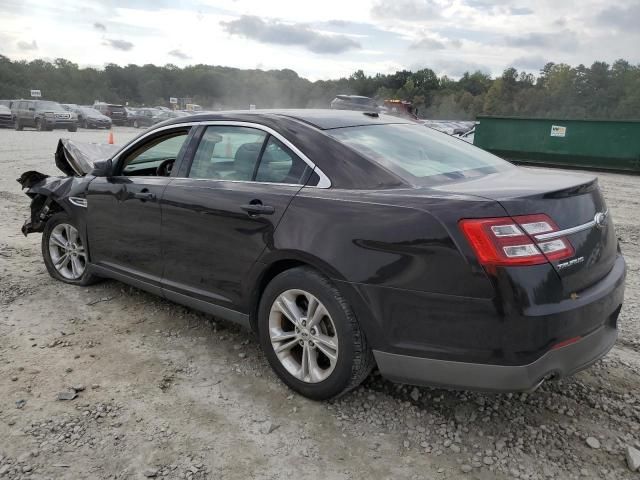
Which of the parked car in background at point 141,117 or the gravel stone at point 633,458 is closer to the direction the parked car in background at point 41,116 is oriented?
the gravel stone

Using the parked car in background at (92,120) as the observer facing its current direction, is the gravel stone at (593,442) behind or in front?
in front

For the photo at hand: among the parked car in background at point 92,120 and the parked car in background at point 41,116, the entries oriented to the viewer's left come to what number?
0

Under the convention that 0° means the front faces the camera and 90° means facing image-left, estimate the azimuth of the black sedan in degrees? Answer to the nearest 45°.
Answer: approximately 135°

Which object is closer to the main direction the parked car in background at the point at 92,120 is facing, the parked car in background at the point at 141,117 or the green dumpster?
the green dumpster

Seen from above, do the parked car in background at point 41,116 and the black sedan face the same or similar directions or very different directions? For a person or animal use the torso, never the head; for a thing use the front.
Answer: very different directions

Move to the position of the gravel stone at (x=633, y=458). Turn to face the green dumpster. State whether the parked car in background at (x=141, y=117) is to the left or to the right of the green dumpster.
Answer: left

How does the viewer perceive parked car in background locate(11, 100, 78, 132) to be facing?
facing the viewer and to the right of the viewer

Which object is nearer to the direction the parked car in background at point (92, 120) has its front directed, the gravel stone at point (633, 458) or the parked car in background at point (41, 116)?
the gravel stone

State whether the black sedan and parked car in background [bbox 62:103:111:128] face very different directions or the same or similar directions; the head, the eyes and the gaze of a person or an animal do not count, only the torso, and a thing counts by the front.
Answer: very different directions

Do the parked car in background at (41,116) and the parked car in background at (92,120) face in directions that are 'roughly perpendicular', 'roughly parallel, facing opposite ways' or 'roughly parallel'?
roughly parallel

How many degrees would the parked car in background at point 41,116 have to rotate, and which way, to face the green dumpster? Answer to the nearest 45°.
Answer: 0° — it already faces it

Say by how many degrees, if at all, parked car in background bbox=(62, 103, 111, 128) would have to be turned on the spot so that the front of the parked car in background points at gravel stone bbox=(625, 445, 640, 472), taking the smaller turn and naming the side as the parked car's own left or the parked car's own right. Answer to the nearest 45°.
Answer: approximately 45° to the parked car's own right

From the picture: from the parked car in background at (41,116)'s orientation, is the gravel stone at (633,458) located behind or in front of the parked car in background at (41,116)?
in front

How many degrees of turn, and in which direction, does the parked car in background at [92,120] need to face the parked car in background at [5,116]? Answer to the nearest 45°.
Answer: approximately 90° to its right

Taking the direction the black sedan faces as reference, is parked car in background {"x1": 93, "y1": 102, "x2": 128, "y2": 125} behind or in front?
in front
